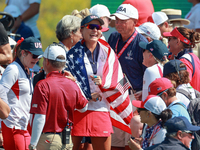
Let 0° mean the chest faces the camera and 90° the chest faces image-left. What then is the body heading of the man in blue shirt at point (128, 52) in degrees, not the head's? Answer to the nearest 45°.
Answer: approximately 45°

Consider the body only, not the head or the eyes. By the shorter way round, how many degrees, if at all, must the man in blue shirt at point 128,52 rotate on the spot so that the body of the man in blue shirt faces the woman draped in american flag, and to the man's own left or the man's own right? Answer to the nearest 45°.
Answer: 0° — they already face them
